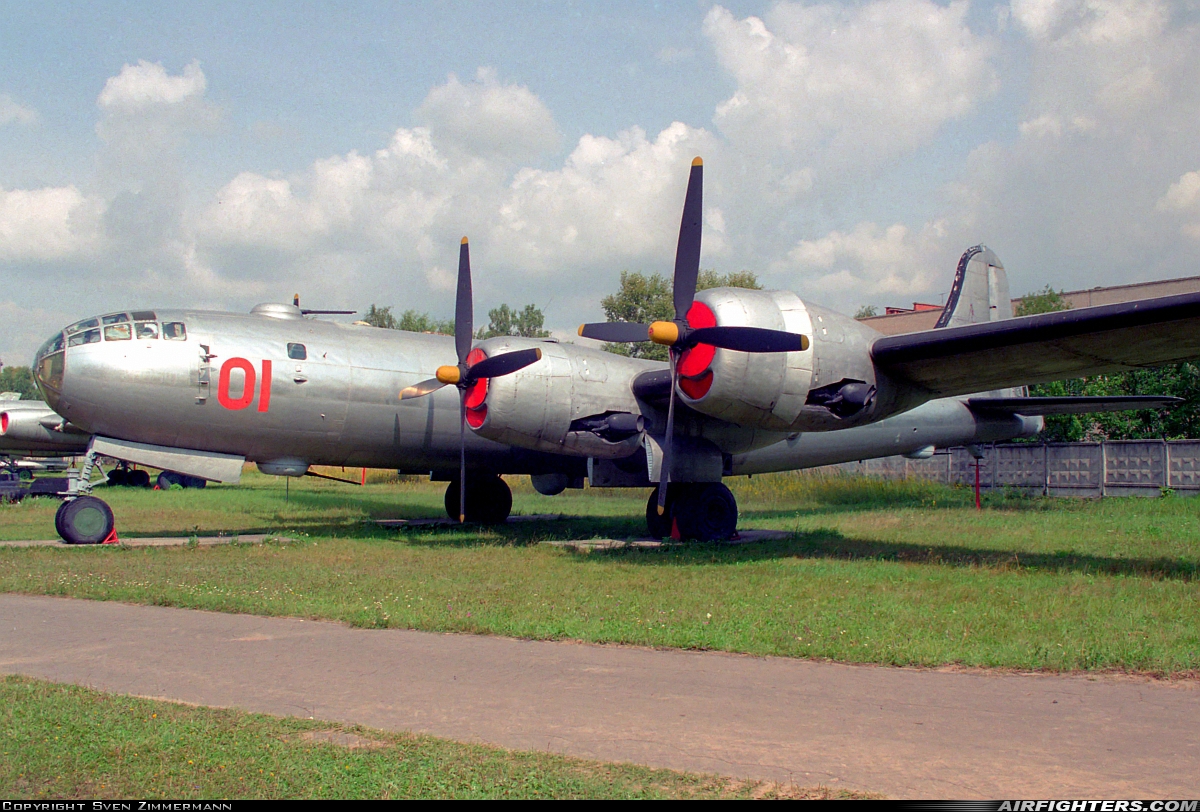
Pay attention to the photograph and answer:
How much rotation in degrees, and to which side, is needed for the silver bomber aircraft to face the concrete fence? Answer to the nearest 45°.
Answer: approximately 180°

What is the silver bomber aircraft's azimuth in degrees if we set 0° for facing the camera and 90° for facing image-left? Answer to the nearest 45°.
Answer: approximately 45°

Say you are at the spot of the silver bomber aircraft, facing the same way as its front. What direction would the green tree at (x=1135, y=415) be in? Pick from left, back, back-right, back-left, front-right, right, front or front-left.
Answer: back

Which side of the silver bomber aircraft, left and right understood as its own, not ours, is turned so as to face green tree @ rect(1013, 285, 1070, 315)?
back
